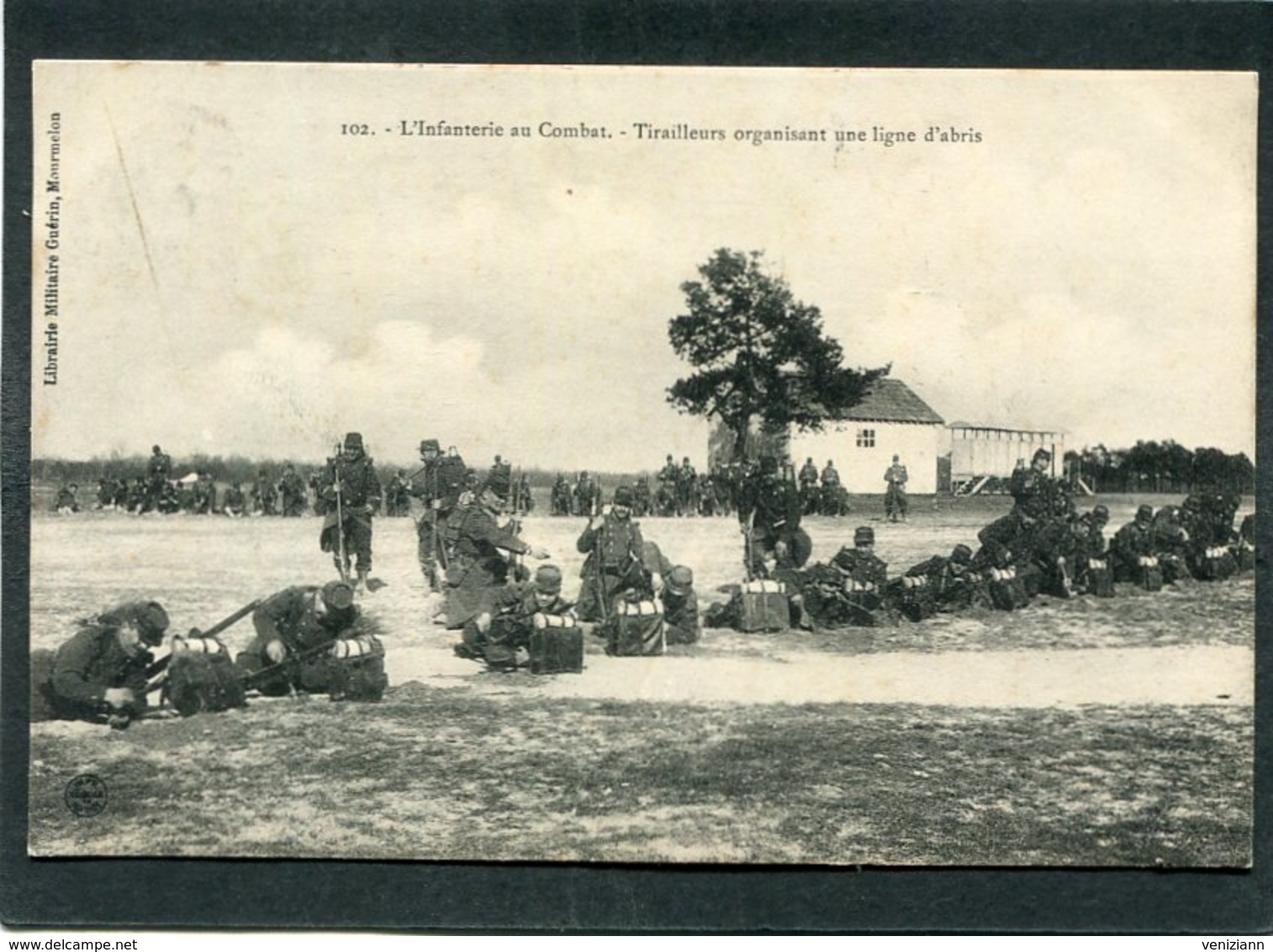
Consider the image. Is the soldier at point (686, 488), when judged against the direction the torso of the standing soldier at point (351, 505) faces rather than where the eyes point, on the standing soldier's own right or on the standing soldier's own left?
on the standing soldier's own left

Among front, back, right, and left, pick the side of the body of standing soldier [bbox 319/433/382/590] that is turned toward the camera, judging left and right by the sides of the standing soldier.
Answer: front

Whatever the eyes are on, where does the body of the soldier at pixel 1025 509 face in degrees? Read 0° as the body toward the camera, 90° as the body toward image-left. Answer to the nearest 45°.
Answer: approximately 45°

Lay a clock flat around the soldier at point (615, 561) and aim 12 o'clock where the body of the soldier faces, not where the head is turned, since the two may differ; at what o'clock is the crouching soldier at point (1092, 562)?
The crouching soldier is roughly at 9 o'clock from the soldier.

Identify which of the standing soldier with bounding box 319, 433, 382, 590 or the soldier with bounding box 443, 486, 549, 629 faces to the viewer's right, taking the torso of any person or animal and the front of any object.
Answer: the soldier

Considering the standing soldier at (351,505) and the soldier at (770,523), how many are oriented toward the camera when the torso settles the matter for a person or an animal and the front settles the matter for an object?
2

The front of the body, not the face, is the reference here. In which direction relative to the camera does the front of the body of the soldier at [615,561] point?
toward the camera

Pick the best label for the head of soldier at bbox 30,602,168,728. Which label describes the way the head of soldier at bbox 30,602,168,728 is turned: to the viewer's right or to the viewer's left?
to the viewer's right

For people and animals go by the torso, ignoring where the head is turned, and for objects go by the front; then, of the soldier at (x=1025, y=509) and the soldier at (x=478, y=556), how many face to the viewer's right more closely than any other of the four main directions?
1

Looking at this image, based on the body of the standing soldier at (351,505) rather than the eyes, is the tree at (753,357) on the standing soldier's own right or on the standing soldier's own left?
on the standing soldier's own left

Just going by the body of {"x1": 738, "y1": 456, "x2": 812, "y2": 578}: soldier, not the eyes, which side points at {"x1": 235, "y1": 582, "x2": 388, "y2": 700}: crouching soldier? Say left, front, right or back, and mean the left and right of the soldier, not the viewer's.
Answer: front
